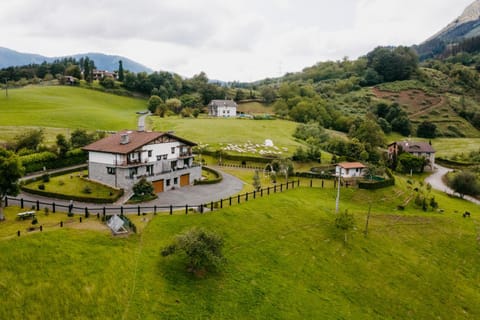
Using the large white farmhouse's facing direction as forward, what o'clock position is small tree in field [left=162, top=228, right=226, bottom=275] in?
The small tree in field is roughly at 1 o'clock from the large white farmhouse.

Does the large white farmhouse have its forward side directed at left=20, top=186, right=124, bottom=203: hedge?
no

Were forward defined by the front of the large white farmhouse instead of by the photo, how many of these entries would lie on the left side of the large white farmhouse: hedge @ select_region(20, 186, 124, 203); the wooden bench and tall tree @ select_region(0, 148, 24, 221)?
0

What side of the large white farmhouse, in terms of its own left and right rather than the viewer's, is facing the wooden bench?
right

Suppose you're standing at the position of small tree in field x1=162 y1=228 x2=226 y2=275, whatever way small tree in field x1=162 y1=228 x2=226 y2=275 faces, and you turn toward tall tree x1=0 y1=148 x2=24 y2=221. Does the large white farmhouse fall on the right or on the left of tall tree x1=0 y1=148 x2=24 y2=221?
right

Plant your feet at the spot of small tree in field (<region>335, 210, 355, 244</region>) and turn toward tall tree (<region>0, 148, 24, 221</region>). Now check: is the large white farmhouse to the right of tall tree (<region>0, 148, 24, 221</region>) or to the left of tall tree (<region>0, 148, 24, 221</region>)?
right

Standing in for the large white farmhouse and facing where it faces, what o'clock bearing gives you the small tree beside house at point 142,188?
The small tree beside house is roughly at 1 o'clock from the large white farmhouse.

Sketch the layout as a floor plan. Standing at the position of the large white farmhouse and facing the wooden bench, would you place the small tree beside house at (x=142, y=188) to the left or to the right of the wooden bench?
left

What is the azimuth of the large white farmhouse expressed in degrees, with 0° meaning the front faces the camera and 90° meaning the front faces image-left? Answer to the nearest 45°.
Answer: approximately 315°

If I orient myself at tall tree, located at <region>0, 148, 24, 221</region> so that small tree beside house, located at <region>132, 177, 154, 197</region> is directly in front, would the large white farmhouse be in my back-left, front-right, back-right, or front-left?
front-left

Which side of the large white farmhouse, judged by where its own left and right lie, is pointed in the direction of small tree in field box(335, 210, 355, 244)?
front

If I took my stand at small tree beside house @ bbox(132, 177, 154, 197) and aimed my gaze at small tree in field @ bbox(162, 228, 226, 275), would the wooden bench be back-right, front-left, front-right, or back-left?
front-right

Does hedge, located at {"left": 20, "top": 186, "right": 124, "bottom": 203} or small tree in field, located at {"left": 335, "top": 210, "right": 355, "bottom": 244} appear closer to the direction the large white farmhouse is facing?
the small tree in field
